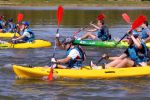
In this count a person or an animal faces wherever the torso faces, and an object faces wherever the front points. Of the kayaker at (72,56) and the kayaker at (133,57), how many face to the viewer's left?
2

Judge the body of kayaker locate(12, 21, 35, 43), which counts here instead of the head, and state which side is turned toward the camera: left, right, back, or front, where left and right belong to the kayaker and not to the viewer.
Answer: left

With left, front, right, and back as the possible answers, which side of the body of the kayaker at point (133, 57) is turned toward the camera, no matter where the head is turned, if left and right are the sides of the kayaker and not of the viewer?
left

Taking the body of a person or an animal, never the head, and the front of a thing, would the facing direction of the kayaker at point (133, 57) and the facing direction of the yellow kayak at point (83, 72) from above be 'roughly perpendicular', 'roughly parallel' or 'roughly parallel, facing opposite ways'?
roughly parallel

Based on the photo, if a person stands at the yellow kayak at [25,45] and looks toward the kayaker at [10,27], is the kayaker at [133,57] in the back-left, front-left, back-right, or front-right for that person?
back-right

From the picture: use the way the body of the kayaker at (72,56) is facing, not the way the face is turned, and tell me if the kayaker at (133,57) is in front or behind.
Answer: behind

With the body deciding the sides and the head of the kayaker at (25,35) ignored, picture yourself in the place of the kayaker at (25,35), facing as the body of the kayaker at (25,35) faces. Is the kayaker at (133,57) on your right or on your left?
on your left

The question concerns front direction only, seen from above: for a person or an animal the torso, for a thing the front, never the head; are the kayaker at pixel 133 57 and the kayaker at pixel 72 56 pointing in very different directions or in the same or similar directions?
same or similar directions

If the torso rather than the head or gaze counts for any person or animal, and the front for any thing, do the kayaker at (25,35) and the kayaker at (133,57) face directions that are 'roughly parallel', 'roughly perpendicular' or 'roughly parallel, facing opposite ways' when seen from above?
roughly parallel

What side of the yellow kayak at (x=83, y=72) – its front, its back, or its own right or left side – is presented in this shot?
left

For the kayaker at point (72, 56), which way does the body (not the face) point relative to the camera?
to the viewer's left
